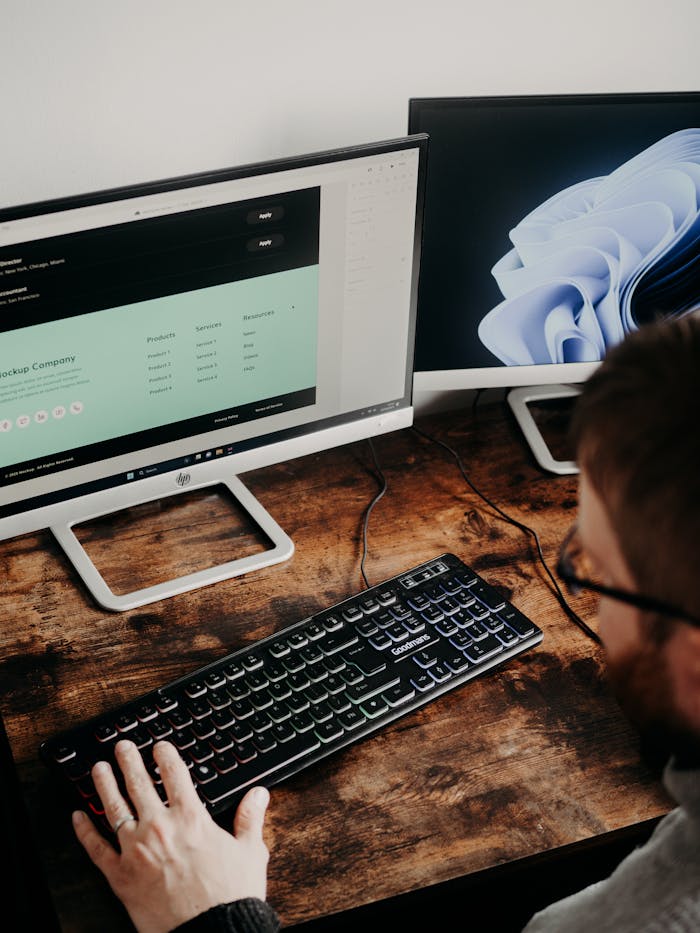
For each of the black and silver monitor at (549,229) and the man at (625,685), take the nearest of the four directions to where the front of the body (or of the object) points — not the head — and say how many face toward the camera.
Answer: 1

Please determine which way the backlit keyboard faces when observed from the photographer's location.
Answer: facing the viewer and to the right of the viewer

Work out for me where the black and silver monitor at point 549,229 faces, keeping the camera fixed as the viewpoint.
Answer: facing the viewer

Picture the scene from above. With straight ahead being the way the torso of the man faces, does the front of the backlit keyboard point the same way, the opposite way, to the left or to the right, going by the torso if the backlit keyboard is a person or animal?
the opposite way

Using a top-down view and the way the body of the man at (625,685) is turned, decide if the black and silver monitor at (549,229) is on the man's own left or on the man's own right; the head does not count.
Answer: on the man's own right

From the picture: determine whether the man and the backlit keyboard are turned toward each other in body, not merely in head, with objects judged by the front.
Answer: yes

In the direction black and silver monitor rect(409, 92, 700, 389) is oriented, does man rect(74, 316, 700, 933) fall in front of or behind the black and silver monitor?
in front

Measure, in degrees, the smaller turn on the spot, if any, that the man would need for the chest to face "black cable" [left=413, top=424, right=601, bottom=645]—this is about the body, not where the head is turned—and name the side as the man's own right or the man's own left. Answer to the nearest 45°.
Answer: approximately 45° to the man's own right

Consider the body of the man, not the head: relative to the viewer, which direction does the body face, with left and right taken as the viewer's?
facing away from the viewer and to the left of the viewer

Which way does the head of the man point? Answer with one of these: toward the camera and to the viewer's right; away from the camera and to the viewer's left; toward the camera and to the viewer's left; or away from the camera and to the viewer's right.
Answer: away from the camera and to the viewer's left

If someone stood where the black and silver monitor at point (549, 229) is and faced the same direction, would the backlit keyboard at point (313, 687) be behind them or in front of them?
in front
